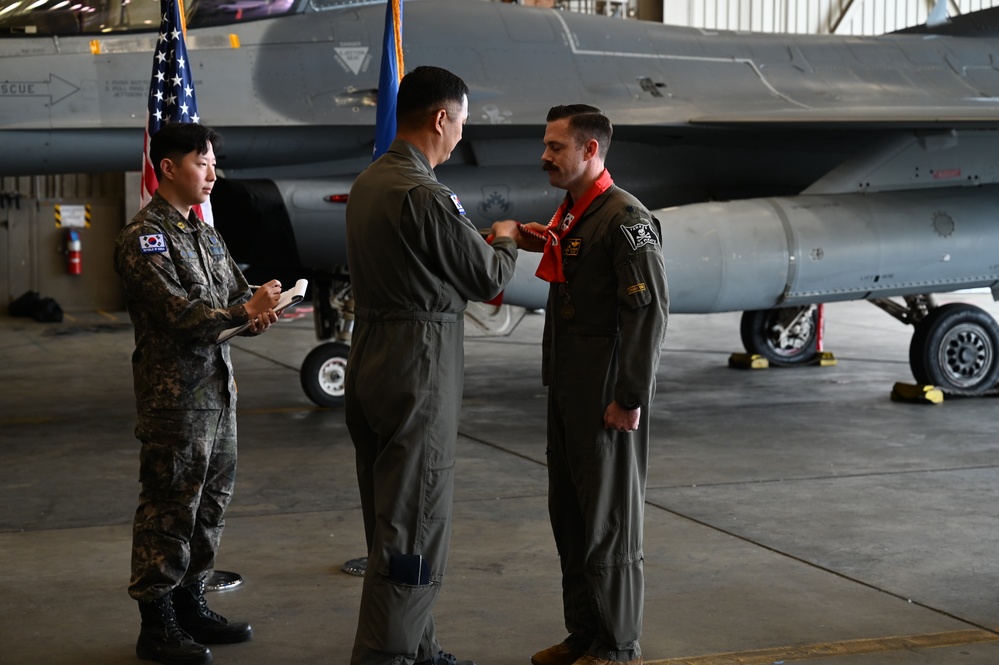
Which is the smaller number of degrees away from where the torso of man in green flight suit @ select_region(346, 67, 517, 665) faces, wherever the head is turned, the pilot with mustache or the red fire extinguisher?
the pilot with mustache

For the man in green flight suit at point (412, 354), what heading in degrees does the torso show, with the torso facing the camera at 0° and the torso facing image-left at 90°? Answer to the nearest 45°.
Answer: approximately 225°

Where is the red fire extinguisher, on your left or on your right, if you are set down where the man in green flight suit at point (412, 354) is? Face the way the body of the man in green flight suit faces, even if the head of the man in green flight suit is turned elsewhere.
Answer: on your left

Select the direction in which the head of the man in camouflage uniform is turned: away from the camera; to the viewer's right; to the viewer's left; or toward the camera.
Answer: to the viewer's right

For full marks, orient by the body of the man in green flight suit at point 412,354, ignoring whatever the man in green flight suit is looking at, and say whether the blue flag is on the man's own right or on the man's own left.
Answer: on the man's own left

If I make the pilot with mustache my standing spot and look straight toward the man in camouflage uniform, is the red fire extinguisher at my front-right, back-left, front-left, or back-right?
front-right

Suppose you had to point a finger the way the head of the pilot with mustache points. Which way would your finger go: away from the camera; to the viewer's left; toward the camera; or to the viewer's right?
to the viewer's left

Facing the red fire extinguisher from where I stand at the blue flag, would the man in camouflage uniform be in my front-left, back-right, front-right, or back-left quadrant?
back-left

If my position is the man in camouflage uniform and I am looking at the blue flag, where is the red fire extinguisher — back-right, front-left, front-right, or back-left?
front-left
